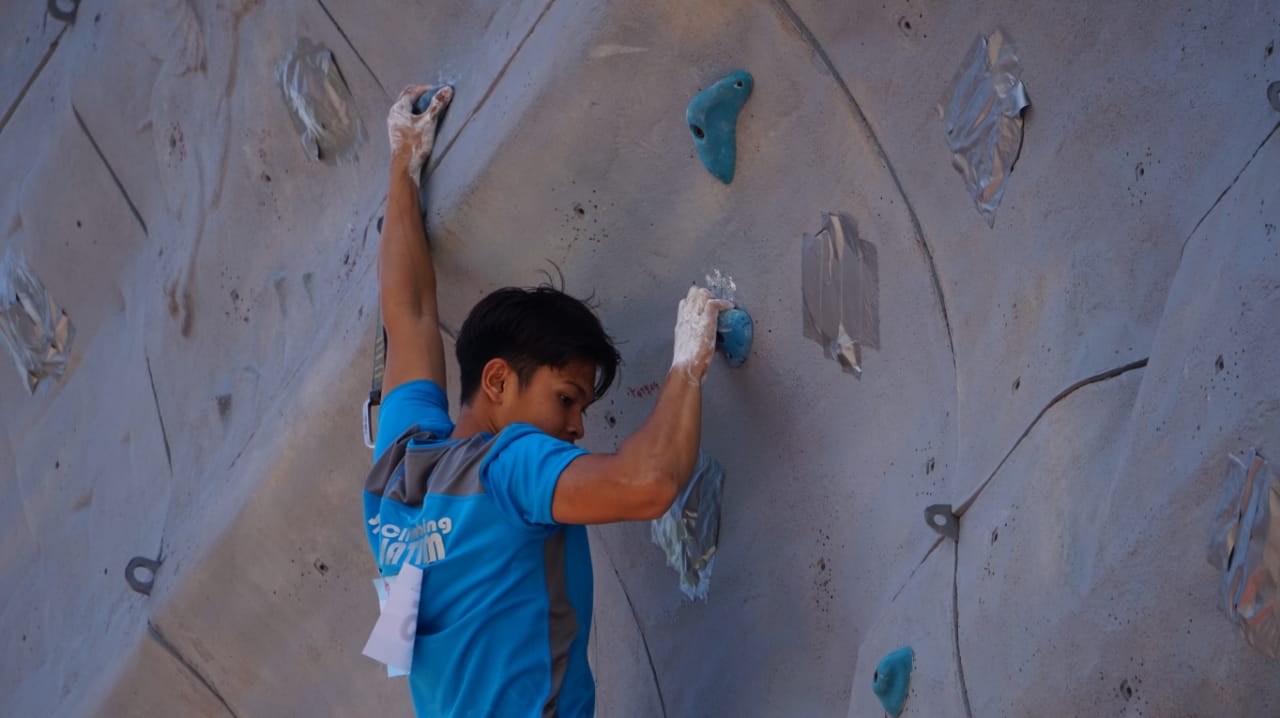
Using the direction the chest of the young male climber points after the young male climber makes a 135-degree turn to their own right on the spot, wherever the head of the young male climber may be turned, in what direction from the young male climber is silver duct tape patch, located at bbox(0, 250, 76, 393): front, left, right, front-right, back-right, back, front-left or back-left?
back-right

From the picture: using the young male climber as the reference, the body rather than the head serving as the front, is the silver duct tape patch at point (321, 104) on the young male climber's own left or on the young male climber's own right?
on the young male climber's own left

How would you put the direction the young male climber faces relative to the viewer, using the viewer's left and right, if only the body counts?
facing away from the viewer and to the right of the viewer

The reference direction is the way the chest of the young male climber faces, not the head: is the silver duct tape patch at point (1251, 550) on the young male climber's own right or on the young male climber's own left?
on the young male climber's own right

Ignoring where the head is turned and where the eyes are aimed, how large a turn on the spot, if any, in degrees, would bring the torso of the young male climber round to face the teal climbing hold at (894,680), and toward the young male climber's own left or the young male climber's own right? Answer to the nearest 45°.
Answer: approximately 45° to the young male climber's own right
